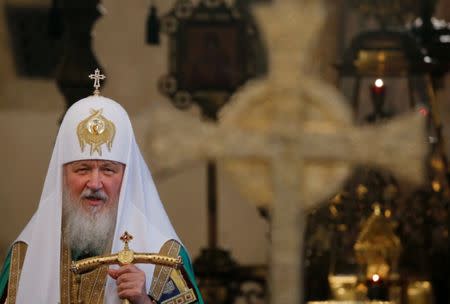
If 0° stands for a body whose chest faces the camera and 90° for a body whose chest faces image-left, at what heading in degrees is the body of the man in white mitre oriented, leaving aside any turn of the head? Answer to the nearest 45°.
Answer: approximately 0°
